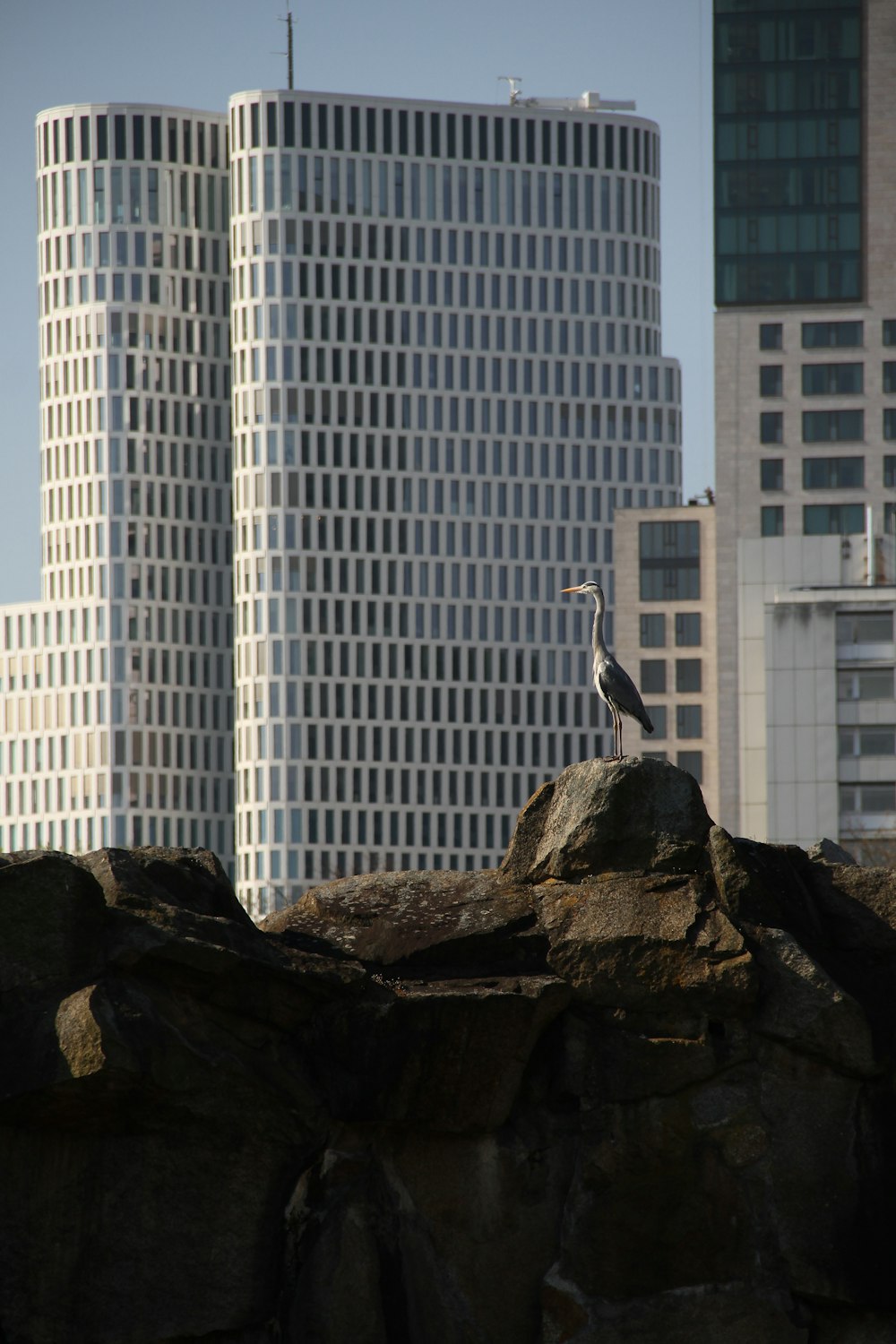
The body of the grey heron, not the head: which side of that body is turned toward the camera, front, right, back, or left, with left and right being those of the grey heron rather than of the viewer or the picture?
left
